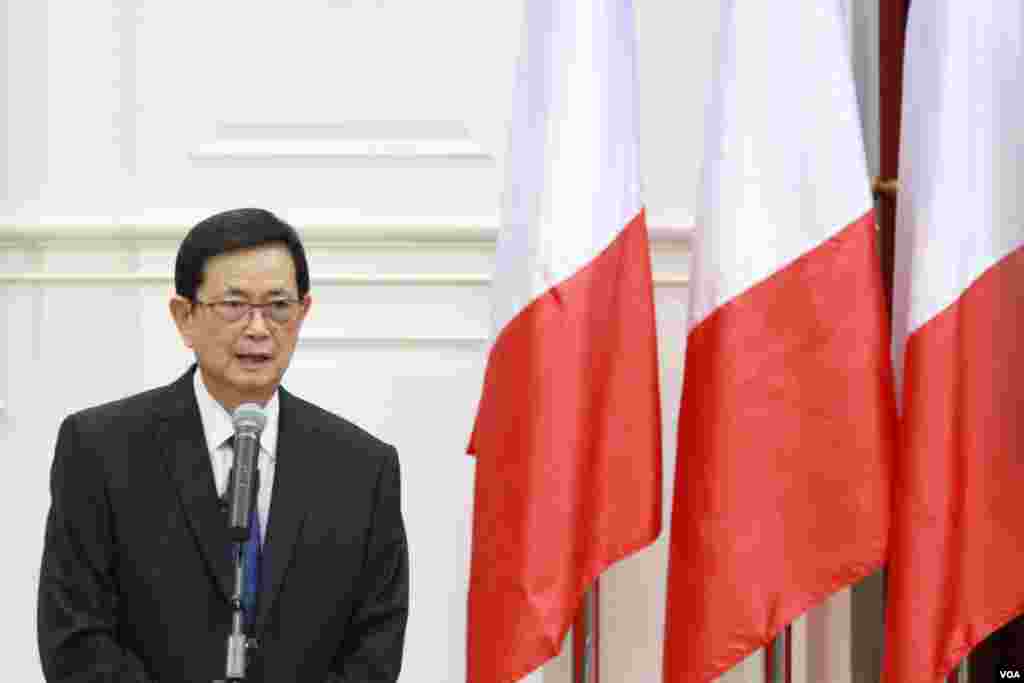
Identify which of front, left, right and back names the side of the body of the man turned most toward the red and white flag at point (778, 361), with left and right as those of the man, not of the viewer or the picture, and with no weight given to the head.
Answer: left

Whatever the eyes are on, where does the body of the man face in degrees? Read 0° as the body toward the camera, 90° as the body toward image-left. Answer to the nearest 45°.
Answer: approximately 0°

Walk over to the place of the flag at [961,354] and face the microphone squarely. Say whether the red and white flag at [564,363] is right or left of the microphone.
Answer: right

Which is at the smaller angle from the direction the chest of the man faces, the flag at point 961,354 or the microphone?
the microphone

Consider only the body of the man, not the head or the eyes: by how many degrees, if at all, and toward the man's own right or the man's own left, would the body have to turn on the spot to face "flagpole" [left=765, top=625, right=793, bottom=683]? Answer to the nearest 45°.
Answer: approximately 90° to the man's own left

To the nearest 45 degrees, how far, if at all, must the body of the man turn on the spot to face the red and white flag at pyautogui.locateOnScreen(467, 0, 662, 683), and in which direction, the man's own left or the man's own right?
approximately 135° to the man's own left

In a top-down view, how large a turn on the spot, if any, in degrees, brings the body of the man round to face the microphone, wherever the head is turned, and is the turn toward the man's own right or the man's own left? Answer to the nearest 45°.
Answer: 0° — they already face it

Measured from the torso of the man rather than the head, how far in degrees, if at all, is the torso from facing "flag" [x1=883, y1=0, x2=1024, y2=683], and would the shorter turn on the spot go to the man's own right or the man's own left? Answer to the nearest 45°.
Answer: approximately 90° to the man's own left
